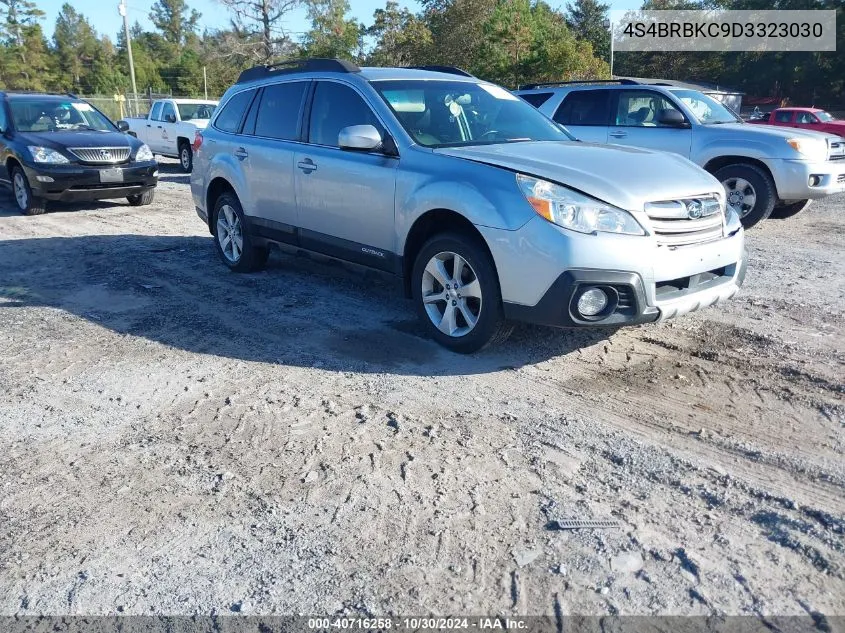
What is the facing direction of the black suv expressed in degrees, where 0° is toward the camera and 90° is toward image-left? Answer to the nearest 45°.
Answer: approximately 315°

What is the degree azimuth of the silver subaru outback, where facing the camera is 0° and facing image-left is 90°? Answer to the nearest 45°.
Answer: approximately 315°

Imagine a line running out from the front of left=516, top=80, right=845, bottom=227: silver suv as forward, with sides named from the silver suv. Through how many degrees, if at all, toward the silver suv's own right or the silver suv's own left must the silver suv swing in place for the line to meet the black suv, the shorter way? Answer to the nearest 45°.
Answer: approximately 135° to the silver suv's own right

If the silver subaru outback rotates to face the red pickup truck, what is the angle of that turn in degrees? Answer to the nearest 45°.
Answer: approximately 90° to its left
